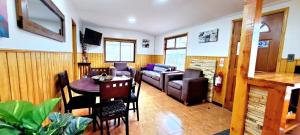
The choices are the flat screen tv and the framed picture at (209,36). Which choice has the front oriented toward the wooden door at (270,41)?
the flat screen tv

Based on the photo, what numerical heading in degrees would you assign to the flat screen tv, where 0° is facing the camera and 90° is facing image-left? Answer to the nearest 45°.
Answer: approximately 315°

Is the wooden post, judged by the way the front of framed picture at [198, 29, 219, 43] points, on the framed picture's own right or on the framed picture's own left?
on the framed picture's own left

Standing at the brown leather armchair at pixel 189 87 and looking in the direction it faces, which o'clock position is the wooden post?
The wooden post is roughly at 10 o'clock from the brown leather armchair.

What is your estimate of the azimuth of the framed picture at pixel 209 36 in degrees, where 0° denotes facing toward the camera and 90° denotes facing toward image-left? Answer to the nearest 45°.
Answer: approximately 45°

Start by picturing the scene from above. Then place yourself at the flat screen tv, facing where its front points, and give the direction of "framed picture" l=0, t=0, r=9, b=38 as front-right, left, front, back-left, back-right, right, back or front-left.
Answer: front-right

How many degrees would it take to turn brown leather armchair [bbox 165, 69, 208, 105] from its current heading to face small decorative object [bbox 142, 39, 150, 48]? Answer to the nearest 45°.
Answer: approximately 90° to its right

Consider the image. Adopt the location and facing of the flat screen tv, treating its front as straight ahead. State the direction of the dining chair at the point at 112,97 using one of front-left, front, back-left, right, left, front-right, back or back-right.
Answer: front-right

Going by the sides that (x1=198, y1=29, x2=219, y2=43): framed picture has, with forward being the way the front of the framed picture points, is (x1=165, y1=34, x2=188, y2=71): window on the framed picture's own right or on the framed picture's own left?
on the framed picture's own right

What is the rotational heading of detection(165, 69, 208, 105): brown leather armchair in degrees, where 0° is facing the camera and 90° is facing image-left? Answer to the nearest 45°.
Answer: approximately 45°
